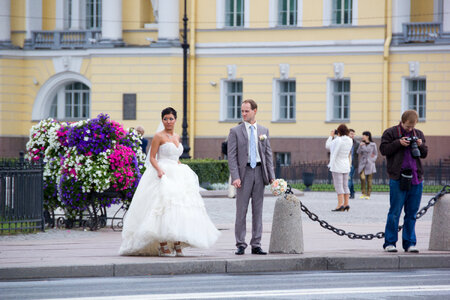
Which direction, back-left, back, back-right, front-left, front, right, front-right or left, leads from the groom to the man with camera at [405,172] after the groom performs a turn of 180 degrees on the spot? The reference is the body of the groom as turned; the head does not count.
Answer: right

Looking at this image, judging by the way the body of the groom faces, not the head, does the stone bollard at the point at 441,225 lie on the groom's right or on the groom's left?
on the groom's left

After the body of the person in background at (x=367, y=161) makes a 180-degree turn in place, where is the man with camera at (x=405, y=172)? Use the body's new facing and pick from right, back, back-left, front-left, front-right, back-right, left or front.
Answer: back-right

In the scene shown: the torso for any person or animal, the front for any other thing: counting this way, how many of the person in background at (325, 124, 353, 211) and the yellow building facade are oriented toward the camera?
1

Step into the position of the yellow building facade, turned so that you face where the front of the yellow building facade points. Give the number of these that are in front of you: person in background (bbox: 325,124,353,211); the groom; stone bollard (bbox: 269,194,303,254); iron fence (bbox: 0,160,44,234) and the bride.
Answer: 5

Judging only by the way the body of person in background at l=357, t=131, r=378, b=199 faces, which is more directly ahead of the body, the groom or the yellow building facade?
the groom

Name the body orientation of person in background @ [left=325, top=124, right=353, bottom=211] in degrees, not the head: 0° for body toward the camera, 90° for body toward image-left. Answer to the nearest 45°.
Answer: approximately 135°

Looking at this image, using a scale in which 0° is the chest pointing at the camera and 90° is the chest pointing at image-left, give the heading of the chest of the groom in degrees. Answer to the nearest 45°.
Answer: approximately 0°

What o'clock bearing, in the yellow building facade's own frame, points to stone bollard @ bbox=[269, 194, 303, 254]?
The stone bollard is roughly at 12 o'clock from the yellow building facade.

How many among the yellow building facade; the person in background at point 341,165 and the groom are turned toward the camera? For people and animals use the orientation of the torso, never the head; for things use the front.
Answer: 2

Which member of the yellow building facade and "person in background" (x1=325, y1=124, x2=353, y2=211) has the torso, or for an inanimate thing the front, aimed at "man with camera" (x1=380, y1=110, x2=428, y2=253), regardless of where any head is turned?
the yellow building facade

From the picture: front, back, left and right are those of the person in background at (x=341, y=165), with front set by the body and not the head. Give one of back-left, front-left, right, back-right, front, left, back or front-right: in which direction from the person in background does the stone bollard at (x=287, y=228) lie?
back-left
